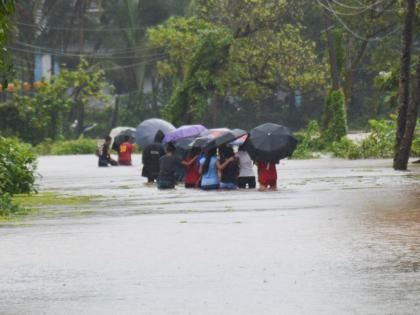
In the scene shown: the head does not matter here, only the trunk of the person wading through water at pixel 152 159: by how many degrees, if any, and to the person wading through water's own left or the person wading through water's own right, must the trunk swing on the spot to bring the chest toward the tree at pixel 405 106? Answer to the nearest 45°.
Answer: approximately 45° to the person wading through water's own right

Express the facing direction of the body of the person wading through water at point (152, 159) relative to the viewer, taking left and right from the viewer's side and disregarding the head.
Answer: facing away from the viewer and to the right of the viewer

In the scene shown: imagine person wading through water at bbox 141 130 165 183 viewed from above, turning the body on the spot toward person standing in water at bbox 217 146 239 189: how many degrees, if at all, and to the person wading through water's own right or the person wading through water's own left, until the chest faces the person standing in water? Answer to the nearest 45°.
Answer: approximately 90° to the person wading through water's own right

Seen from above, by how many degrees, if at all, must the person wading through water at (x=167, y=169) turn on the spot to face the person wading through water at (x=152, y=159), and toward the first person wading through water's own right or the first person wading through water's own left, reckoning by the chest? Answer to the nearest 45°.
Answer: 0° — they already face them

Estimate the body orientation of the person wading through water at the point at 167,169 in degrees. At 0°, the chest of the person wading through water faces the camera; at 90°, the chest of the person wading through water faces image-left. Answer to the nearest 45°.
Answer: approximately 180°

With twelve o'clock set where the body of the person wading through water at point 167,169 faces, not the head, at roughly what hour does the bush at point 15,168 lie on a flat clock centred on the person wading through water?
The bush is roughly at 9 o'clock from the person wading through water.

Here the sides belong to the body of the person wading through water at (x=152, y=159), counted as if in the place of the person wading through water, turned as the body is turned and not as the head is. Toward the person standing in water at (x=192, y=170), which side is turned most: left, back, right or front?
right

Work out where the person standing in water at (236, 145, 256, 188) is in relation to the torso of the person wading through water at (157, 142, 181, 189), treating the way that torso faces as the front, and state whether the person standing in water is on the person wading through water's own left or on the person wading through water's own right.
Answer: on the person wading through water's own right

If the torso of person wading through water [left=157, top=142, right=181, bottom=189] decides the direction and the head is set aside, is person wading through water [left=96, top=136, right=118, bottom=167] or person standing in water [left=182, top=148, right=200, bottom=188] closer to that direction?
the person wading through water

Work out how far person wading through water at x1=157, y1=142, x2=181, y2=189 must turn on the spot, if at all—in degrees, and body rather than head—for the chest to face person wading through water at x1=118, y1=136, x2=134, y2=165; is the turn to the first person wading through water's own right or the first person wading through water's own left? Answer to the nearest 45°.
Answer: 0° — they already face them
